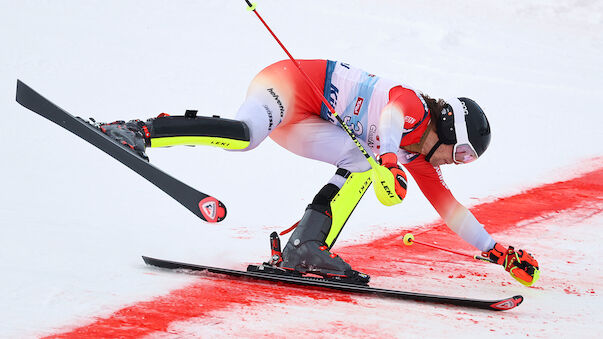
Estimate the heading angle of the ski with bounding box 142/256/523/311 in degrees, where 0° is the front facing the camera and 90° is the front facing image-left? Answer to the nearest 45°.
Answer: approximately 270°
